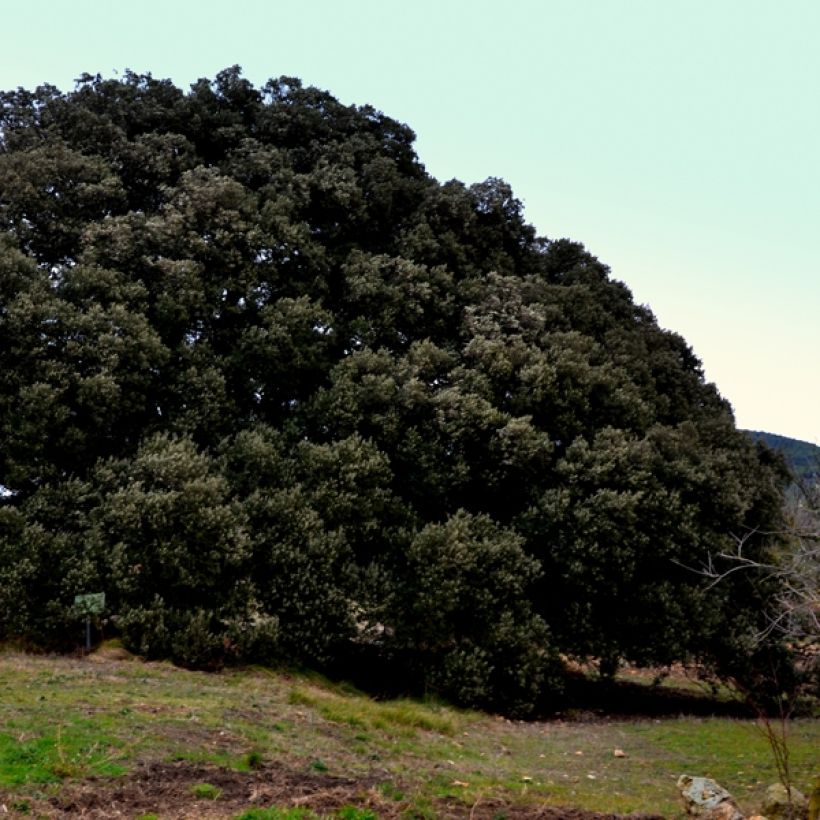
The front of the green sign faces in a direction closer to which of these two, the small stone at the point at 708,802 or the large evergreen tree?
the small stone

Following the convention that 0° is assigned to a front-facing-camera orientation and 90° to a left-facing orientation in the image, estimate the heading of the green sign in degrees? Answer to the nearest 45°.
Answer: approximately 0°

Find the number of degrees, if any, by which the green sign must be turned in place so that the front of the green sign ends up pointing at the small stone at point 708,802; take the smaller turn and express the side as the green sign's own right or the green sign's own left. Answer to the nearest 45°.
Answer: approximately 45° to the green sign's own left
